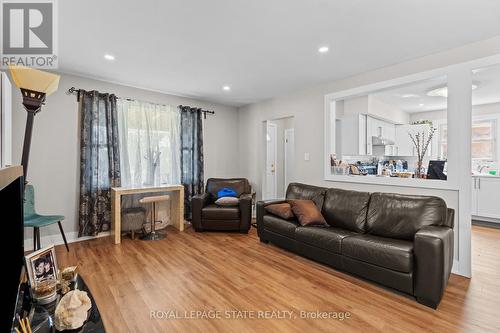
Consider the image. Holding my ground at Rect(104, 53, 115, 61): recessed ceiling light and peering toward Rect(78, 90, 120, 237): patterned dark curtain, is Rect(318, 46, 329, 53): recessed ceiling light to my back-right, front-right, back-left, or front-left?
back-right

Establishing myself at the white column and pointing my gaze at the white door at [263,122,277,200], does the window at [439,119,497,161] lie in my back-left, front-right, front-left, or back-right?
front-right

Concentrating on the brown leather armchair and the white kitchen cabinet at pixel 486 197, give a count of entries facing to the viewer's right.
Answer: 0

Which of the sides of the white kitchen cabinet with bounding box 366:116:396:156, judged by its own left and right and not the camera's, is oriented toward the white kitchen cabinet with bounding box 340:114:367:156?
right

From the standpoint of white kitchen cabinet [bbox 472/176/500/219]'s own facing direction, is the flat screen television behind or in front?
in front

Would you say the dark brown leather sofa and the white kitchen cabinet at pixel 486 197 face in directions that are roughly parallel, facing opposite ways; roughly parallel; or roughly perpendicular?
roughly parallel

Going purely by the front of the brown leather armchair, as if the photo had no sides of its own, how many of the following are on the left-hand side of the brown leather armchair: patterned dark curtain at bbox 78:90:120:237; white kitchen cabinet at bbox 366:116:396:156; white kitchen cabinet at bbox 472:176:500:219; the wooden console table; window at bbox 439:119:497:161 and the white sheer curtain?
3

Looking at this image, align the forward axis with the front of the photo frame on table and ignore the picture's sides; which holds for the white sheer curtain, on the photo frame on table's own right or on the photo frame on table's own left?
on the photo frame on table's own left

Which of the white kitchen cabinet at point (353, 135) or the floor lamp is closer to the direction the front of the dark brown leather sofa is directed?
the floor lamp

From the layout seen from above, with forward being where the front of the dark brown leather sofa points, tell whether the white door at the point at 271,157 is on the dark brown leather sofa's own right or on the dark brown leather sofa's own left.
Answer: on the dark brown leather sofa's own right

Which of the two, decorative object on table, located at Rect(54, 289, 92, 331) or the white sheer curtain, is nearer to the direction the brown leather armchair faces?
the decorative object on table

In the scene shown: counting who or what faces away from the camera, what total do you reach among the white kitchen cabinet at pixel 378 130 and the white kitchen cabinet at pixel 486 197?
0

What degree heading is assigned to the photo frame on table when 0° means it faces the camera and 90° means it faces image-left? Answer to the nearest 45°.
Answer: approximately 315°

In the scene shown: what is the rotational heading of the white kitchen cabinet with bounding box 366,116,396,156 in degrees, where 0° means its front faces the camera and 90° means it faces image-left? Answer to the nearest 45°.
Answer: approximately 315°

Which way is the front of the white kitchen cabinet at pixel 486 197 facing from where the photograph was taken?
facing the viewer and to the left of the viewer
